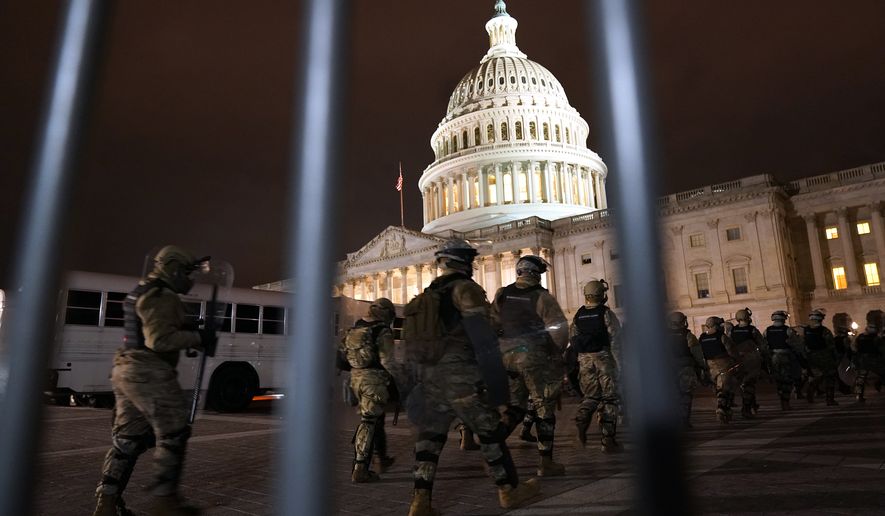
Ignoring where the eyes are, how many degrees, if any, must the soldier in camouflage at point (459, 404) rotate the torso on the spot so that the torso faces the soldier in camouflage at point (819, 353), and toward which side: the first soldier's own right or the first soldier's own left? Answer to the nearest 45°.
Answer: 0° — they already face them

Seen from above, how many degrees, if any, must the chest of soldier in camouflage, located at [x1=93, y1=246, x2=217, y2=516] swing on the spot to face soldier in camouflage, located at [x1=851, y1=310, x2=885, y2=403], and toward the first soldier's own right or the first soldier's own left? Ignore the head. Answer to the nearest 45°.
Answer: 0° — they already face them

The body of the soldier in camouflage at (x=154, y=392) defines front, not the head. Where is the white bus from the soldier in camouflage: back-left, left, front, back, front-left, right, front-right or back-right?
left

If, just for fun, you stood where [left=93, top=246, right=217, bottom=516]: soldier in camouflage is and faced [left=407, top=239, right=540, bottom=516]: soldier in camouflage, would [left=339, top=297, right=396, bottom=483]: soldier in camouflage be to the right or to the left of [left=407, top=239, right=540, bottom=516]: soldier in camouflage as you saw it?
left

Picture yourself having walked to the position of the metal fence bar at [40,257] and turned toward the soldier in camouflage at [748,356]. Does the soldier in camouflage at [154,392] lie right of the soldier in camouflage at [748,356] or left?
left
